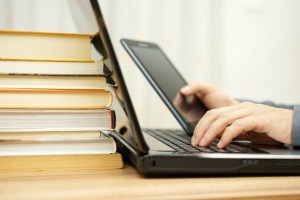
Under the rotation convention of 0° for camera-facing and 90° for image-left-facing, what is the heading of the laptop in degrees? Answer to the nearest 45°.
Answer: approximately 270°
